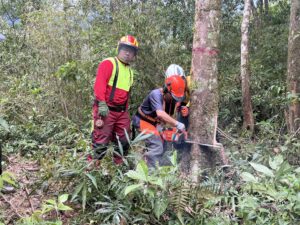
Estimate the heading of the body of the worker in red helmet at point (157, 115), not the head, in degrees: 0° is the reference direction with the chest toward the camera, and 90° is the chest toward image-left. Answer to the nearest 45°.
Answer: approximately 270°

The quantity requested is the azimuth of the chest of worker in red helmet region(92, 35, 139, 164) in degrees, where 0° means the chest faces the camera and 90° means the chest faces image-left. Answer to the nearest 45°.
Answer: approximately 315°

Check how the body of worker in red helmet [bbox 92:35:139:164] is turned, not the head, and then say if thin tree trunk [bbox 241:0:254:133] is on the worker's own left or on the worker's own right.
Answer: on the worker's own left

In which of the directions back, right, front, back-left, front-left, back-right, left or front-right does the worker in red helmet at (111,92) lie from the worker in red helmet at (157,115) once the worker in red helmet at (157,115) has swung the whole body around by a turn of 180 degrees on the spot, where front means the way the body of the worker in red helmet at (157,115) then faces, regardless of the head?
front

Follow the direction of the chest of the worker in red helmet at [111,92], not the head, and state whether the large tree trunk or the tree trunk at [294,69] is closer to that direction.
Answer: the large tree trunk

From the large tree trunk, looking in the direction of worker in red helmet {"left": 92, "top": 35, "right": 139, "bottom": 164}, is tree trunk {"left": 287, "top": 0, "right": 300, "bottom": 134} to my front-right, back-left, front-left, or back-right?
back-right

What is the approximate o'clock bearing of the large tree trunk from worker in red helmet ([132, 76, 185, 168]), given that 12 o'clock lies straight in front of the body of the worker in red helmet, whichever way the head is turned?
The large tree trunk is roughly at 1 o'clock from the worker in red helmet.

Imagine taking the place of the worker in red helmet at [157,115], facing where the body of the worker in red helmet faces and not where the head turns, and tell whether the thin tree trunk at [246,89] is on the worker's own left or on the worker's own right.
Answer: on the worker's own left

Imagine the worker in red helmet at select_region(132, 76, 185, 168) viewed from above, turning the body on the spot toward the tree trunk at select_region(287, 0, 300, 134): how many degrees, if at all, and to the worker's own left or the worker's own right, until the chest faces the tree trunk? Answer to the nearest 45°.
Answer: approximately 45° to the worker's own left
